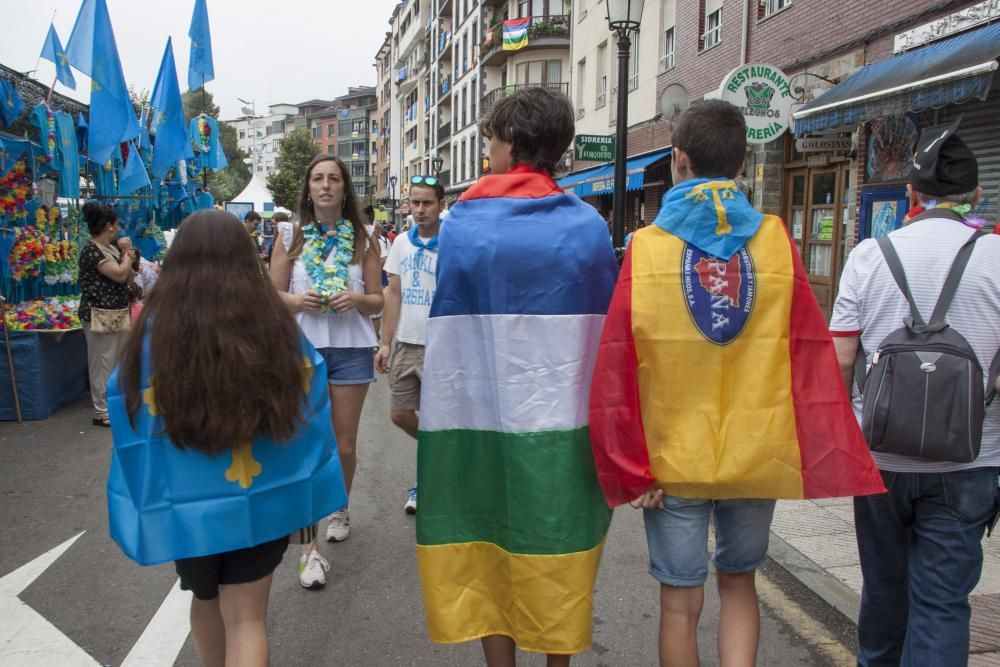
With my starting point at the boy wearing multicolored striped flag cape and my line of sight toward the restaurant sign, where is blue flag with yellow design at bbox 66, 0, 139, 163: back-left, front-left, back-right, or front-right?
front-left

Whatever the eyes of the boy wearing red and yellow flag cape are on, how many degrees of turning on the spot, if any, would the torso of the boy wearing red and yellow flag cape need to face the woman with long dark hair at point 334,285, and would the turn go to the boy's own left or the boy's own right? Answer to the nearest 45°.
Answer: approximately 45° to the boy's own left

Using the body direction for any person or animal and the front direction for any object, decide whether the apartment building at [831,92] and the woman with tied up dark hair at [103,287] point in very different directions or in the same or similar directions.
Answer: very different directions

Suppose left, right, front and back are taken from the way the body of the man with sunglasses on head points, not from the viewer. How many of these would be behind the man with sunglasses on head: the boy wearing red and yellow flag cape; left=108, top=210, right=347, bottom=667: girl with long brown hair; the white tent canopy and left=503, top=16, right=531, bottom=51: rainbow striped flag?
2

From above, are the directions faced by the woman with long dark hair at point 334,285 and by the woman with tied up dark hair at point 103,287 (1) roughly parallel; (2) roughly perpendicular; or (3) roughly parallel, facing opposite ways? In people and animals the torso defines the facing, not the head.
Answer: roughly perpendicular

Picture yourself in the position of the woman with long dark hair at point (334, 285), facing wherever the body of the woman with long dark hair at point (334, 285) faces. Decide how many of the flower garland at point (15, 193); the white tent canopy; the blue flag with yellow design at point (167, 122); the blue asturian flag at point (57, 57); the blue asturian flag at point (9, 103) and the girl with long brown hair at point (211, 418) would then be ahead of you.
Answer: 1

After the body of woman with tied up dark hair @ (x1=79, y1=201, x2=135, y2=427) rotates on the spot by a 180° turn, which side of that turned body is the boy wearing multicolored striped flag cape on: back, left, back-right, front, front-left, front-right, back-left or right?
left

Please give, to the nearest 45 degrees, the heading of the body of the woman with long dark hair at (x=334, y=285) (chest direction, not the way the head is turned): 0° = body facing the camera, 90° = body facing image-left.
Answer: approximately 0°

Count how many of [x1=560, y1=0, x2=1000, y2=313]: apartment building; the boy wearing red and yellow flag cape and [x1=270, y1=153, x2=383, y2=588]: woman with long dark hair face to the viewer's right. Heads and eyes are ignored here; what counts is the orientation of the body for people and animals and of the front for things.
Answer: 0

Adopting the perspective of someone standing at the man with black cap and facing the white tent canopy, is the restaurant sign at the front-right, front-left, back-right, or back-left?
front-right

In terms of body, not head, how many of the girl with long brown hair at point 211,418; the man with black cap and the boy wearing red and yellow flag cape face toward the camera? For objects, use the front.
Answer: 0

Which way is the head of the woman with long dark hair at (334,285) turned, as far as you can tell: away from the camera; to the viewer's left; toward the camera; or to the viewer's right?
toward the camera

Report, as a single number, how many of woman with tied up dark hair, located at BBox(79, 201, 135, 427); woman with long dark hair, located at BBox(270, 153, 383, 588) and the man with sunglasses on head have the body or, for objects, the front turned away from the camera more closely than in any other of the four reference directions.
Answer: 0

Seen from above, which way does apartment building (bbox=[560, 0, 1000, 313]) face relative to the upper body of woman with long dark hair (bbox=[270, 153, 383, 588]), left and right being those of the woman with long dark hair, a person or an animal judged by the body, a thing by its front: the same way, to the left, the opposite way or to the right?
to the right

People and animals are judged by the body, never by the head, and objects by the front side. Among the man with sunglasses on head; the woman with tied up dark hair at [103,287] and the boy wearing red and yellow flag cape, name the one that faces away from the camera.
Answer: the boy wearing red and yellow flag cape

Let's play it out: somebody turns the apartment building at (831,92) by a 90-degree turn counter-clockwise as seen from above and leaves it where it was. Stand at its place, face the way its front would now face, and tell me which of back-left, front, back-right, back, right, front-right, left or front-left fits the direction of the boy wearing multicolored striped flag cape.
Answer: front-right

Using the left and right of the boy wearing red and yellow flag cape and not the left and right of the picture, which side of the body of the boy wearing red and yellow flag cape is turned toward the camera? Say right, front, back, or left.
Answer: back

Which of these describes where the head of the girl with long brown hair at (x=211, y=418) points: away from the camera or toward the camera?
away from the camera

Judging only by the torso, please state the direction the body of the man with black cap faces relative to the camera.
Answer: away from the camera
